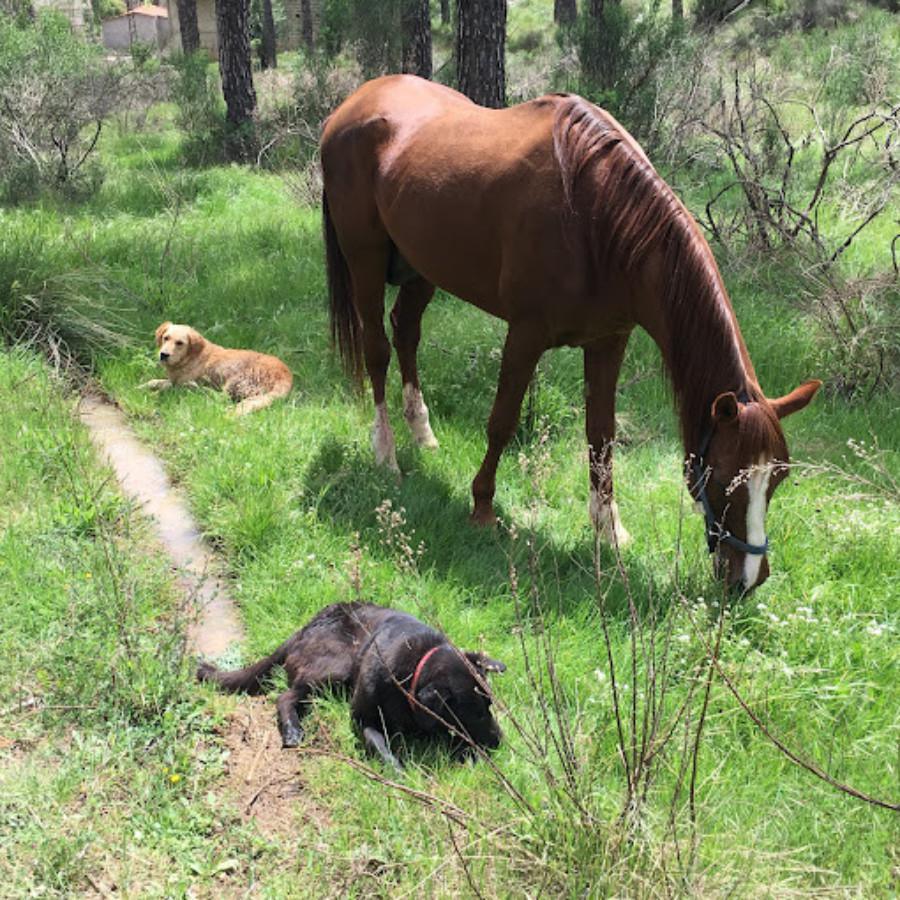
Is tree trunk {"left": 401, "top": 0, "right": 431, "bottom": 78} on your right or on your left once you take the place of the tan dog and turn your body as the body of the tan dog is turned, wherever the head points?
on your right

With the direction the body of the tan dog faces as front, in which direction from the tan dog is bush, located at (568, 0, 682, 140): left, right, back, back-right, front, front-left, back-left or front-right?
back-right

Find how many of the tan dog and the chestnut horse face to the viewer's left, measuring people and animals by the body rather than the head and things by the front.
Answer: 1

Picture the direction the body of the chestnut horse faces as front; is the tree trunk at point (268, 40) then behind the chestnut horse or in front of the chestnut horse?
behind

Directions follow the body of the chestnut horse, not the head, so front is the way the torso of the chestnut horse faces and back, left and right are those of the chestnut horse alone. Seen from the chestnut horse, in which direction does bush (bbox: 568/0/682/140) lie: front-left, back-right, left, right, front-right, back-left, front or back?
back-left

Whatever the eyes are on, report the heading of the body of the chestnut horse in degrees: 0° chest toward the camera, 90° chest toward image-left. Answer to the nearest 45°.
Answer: approximately 315°

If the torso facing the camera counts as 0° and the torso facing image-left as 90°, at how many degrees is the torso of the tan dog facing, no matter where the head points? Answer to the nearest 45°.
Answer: approximately 90°

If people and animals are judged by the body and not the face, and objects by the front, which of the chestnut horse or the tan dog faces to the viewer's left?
the tan dog

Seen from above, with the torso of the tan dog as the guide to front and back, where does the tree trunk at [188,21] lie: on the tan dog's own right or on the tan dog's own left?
on the tan dog's own right

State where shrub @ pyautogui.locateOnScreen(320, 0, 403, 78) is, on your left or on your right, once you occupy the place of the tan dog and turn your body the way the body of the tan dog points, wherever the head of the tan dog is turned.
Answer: on your right
